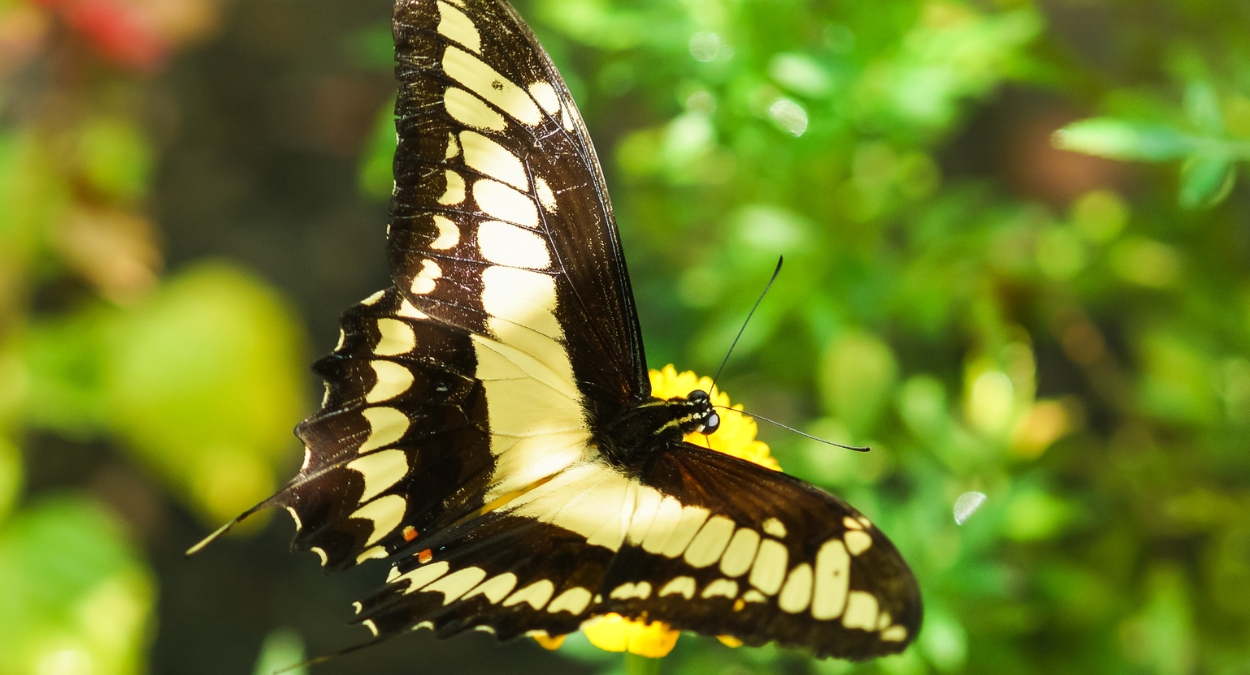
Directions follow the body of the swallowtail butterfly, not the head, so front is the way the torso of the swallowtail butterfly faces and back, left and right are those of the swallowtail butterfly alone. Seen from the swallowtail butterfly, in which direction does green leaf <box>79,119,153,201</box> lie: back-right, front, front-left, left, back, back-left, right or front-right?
back-left

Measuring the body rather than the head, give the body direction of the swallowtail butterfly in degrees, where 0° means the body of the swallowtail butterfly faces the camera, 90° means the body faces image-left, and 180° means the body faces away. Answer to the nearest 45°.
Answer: approximately 270°
